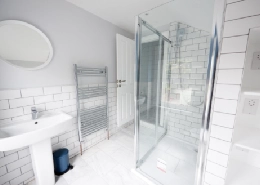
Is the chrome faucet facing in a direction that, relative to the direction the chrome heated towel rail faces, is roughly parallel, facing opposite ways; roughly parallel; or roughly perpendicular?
roughly parallel

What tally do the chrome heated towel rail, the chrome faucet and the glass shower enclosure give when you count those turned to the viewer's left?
1

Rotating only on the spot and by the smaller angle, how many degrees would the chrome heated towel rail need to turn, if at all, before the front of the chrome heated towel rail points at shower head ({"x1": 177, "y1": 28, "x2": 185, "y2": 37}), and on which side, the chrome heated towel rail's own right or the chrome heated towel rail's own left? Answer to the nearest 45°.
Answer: approximately 45° to the chrome heated towel rail's own left

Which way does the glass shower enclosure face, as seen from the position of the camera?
facing to the left of the viewer

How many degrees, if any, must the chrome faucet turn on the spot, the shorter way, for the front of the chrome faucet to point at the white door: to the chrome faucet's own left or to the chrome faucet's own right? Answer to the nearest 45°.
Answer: approximately 90° to the chrome faucet's own left

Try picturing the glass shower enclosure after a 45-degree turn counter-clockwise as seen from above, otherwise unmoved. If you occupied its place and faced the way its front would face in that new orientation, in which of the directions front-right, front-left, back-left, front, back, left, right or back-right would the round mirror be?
front

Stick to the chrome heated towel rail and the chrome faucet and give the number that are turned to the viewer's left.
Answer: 0

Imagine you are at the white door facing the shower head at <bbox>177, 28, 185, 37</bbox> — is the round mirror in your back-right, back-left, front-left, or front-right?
back-right

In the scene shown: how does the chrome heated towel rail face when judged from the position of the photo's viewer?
facing the viewer and to the right of the viewer

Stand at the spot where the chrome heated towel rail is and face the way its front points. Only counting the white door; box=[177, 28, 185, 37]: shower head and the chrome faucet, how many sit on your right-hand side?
1

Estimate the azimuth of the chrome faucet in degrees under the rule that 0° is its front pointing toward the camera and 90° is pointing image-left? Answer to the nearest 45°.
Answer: approximately 0°
